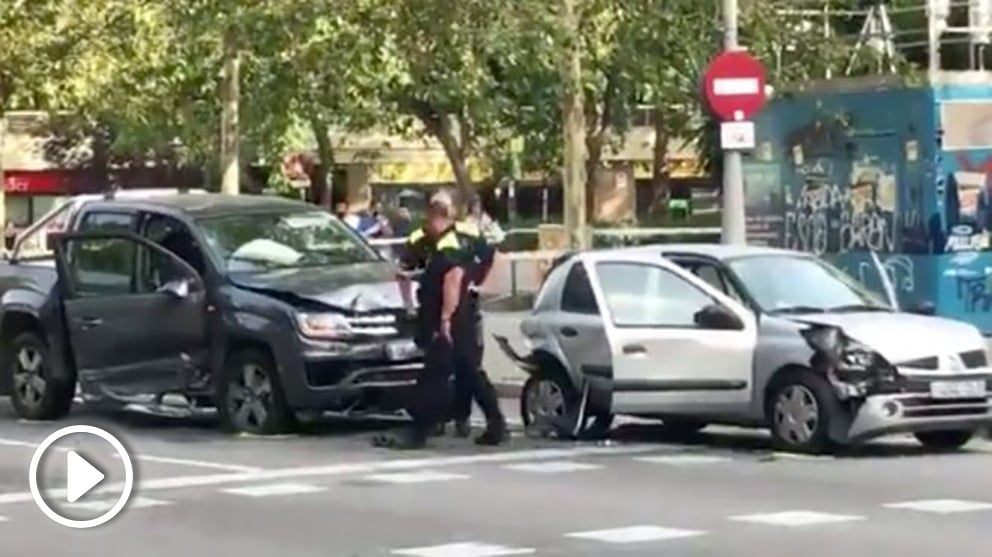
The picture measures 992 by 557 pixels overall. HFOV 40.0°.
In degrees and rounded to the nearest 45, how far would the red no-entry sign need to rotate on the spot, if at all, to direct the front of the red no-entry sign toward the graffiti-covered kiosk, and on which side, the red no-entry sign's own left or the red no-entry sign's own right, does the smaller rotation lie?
approximately 135° to the red no-entry sign's own left

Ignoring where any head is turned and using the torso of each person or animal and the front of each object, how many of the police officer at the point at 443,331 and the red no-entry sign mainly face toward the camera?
1

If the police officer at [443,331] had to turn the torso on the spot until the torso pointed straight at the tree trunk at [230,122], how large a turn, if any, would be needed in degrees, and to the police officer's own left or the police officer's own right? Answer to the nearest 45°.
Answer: approximately 90° to the police officer's own right

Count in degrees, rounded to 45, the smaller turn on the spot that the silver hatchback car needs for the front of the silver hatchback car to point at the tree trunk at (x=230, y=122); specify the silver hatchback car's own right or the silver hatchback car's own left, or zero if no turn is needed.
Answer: approximately 180°

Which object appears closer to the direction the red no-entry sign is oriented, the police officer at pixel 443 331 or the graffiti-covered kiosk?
the police officer

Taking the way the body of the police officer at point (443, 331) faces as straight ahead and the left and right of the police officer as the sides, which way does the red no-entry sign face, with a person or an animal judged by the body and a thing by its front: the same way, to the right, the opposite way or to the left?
to the left

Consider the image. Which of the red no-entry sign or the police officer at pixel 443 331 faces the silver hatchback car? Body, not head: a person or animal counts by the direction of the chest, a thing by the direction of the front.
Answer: the red no-entry sign

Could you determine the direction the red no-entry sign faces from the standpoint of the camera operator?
facing the viewer

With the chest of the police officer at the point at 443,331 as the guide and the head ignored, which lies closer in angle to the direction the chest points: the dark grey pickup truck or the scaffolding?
the dark grey pickup truck

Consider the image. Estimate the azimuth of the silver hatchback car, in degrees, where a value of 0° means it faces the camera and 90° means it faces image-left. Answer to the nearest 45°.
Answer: approximately 315°

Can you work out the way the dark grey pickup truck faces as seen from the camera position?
facing the viewer and to the right of the viewer

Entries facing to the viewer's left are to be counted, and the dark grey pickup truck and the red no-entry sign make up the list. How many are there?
0
